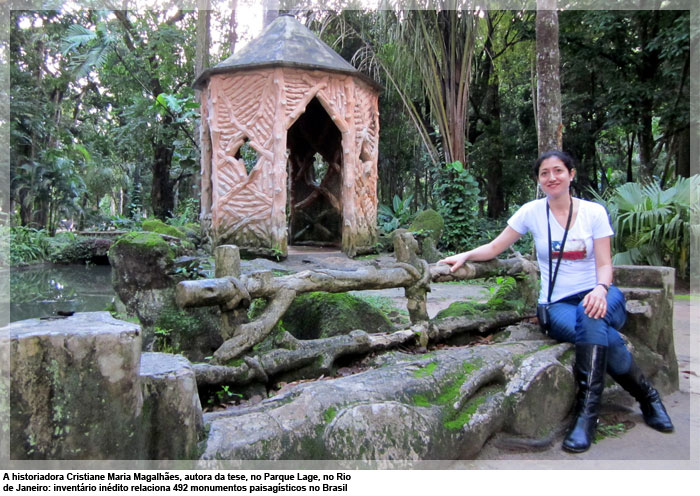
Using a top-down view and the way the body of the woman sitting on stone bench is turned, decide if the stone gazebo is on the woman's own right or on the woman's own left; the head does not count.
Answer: on the woman's own right

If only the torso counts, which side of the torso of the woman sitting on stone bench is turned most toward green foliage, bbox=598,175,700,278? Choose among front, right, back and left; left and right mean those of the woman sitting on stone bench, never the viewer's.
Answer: back

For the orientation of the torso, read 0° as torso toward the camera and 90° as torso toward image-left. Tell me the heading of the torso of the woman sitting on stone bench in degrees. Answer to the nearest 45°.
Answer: approximately 0°

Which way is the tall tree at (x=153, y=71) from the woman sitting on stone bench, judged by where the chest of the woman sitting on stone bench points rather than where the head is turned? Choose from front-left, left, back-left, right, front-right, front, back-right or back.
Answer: back-right

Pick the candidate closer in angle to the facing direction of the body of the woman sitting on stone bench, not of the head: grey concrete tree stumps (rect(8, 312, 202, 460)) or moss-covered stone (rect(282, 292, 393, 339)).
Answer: the grey concrete tree stumps
